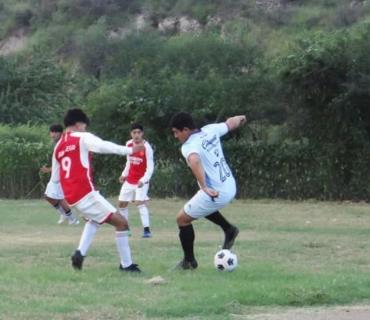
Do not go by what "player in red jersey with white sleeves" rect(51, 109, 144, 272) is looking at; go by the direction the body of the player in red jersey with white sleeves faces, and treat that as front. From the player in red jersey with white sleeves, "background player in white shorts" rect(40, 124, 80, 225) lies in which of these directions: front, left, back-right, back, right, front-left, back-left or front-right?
front-left

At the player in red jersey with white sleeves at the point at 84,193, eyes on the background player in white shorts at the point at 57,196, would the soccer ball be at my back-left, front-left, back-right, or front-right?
back-right

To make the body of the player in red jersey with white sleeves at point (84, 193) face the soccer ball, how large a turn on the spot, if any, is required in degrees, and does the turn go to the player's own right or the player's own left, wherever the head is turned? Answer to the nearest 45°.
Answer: approximately 45° to the player's own right

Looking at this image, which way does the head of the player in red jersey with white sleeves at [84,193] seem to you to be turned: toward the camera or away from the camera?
away from the camera

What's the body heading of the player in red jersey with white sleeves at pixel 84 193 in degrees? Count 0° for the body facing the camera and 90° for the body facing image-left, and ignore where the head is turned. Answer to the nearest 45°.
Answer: approximately 225°

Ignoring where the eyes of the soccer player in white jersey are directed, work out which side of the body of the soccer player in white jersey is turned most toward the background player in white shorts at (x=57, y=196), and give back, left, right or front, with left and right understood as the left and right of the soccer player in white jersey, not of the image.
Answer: front

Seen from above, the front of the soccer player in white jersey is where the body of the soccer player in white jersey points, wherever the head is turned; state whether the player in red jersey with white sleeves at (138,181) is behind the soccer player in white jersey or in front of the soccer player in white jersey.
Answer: in front

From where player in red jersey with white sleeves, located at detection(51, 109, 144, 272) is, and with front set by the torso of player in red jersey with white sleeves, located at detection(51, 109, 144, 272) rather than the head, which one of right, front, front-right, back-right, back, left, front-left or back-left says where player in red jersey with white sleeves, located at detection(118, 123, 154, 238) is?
front-left
